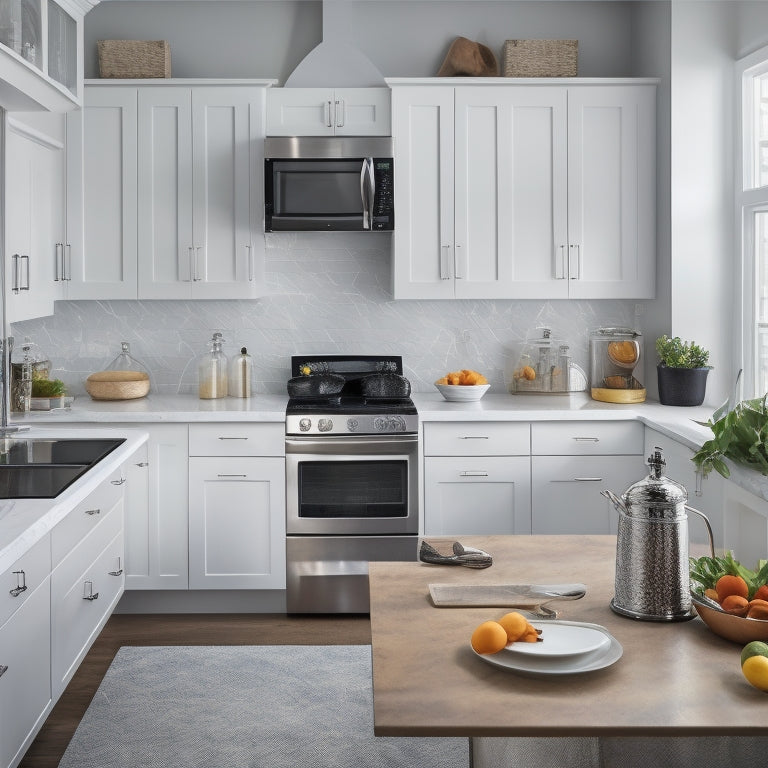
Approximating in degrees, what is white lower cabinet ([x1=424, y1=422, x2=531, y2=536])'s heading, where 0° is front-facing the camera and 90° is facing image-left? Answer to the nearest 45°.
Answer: approximately 0°

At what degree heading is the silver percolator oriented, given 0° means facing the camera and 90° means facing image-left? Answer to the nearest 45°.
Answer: approximately 90°

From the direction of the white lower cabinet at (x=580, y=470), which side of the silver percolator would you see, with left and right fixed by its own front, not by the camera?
right

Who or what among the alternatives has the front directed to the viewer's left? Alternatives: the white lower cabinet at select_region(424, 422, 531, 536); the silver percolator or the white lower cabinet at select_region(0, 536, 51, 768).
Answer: the silver percolator

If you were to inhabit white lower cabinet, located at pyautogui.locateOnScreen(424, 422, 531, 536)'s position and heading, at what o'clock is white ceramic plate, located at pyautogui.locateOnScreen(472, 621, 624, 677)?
The white ceramic plate is roughly at 12 o'clock from the white lower cabinet.

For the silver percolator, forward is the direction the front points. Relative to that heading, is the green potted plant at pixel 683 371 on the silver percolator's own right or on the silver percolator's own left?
on the silver percolator's own right

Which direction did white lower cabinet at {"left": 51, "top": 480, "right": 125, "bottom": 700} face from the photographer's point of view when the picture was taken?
facing to the right of the viewer

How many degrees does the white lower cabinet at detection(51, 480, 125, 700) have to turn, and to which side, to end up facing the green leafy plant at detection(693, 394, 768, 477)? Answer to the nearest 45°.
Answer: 0° — it already faces it
